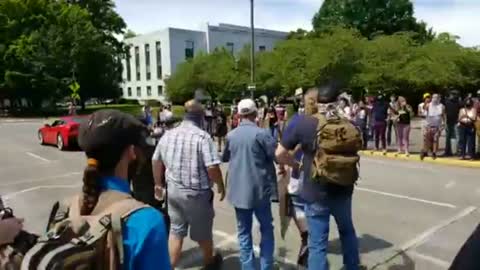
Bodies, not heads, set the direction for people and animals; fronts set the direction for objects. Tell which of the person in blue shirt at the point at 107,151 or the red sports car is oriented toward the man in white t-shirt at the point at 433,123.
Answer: the person in blue shirt

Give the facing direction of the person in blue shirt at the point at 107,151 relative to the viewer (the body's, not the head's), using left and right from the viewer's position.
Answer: facing away from the viewer and to the right of the viewer

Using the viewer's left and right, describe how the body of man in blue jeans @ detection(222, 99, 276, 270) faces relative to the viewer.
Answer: facing away from the viewer

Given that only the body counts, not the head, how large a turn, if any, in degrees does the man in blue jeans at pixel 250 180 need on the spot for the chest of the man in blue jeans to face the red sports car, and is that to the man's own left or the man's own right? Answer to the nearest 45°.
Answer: approximately 45° to the man's own left

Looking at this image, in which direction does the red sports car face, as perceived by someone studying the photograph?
facing away from the viewer and to the left of the viewer

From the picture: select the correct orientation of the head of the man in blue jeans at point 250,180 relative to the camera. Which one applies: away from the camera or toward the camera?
away from the camera

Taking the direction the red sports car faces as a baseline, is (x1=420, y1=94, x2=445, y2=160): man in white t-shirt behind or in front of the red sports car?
behind

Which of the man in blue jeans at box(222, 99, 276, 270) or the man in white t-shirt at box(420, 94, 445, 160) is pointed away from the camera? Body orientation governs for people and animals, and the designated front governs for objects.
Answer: the man in blue jeans

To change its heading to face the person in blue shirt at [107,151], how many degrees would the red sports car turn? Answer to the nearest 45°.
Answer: approximately 135° to its left

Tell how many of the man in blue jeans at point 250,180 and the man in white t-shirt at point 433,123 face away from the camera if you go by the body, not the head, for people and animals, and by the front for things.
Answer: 1

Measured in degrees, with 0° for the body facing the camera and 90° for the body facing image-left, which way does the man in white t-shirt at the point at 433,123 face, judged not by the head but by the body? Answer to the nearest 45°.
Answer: approximately 45°

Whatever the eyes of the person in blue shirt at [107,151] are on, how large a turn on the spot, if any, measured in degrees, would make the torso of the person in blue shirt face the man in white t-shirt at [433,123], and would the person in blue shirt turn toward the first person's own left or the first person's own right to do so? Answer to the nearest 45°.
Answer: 0° — they already face them
